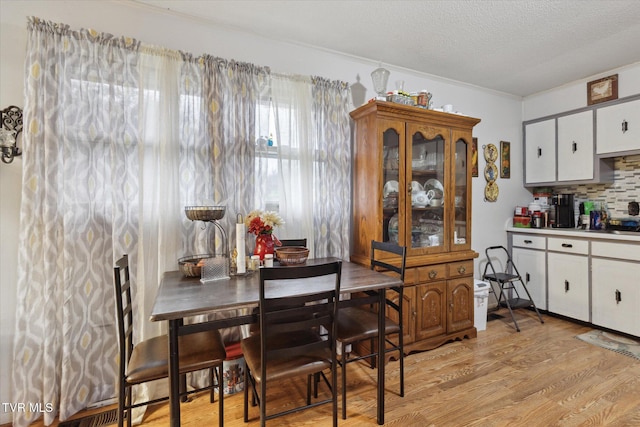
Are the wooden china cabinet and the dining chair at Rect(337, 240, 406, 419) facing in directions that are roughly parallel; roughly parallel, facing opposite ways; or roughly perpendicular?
roughly perpendicular

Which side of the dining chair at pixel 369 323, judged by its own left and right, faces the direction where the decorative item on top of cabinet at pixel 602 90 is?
back

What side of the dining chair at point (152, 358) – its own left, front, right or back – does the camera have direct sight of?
right

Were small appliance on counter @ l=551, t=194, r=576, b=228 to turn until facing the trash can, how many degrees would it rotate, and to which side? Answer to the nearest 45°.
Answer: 0° — it already faces it

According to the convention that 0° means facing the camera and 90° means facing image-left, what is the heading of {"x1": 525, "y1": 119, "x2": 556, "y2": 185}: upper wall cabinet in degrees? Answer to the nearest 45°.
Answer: approximately 45°

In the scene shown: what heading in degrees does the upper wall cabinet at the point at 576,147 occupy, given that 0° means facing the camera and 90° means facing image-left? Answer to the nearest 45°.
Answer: approximately 45°

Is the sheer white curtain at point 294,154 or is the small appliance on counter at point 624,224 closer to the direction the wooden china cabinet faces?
the small appliance on counter

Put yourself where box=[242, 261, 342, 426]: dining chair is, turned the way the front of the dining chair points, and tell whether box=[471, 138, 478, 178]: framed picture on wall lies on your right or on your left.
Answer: on your right

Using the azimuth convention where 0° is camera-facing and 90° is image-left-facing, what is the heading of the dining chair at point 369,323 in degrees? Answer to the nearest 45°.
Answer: approximately 45°

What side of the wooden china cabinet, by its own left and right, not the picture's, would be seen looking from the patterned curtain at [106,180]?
right

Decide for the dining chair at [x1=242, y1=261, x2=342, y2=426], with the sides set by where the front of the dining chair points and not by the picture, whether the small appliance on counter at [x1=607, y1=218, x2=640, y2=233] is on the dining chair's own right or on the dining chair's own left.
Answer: on the dining chair's own right

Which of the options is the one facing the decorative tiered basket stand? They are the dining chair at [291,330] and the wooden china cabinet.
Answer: the dining chair
